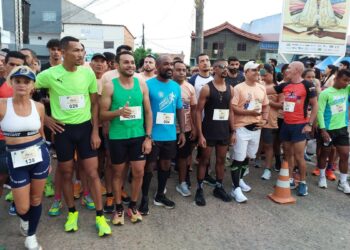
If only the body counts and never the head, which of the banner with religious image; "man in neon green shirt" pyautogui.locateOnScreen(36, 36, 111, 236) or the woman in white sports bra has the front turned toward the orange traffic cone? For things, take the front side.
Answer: the banner with religious image

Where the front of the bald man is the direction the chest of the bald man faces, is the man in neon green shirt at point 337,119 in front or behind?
behind

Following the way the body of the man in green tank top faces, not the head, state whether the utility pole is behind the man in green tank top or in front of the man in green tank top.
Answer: behind

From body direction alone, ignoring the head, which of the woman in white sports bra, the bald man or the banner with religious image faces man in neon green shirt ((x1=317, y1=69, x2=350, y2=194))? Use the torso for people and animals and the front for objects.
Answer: the banner with religious image

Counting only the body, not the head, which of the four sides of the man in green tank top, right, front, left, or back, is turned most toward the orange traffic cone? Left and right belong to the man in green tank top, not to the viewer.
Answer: left

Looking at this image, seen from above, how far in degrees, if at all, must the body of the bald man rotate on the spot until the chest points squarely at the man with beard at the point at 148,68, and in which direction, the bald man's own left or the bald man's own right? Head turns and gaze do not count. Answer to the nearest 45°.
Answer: approximately 45° to the bald man's own right

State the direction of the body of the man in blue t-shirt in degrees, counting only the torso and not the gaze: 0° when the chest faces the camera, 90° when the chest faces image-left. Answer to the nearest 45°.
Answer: approximately 315°
